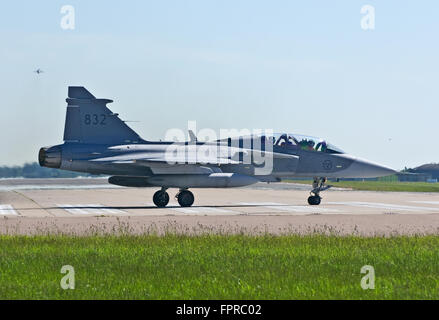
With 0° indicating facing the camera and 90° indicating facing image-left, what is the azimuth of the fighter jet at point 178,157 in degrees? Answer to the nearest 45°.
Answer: approximately 270°
